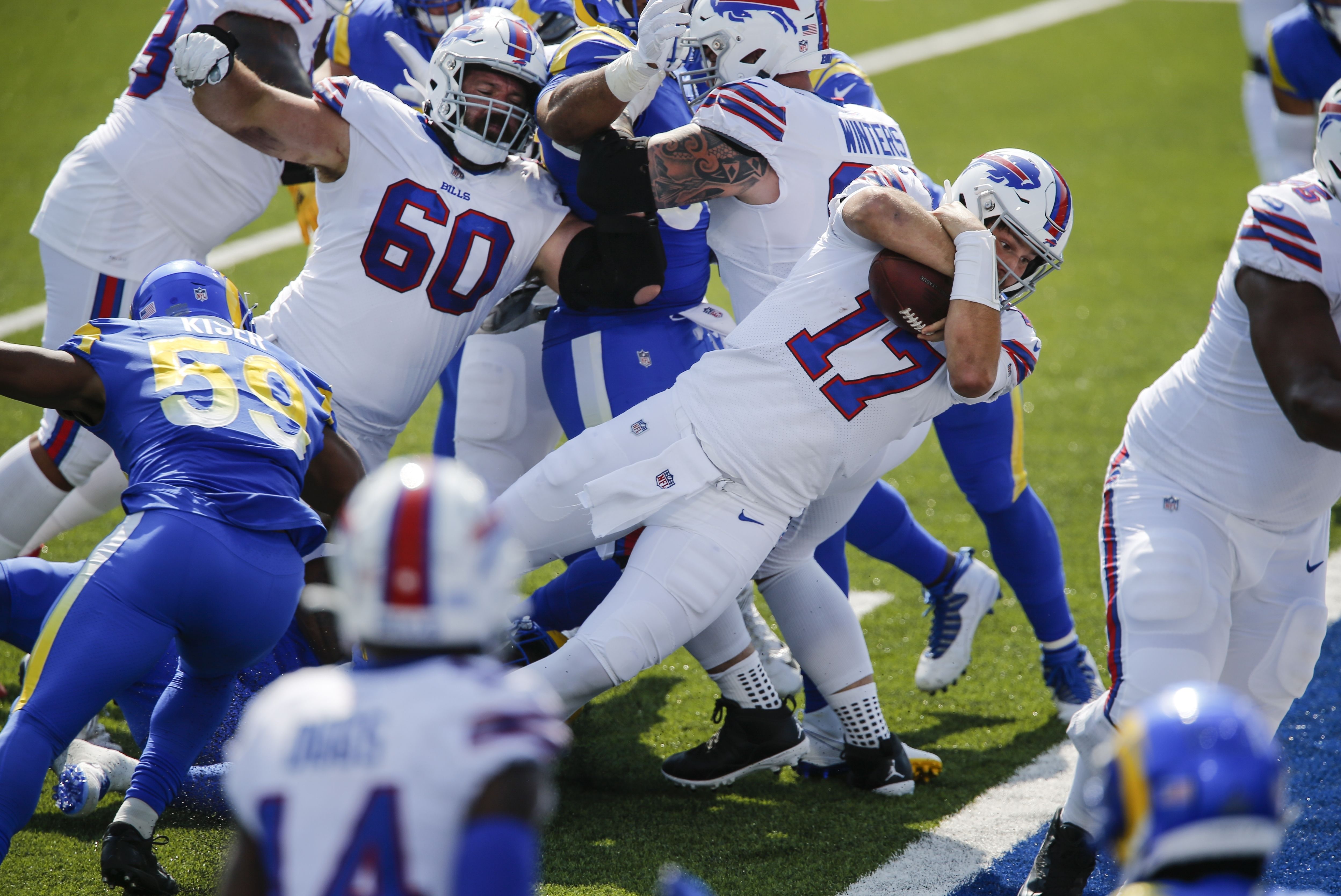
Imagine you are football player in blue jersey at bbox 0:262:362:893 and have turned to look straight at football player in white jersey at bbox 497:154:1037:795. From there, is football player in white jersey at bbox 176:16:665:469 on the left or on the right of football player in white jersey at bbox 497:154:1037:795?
left

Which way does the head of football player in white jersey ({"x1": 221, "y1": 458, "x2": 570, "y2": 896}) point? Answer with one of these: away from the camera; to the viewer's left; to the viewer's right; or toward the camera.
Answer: away from the camera

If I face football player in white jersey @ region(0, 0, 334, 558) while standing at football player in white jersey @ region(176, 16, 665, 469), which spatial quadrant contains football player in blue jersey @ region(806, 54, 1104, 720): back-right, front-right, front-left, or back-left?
back-right

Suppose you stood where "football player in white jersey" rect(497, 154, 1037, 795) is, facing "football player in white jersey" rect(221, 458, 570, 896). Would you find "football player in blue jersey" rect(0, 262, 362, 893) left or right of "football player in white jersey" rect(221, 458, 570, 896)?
right

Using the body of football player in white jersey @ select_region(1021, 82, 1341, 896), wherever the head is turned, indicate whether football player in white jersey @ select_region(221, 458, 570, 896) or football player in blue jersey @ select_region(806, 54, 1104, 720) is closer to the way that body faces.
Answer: the football player in white jersey
